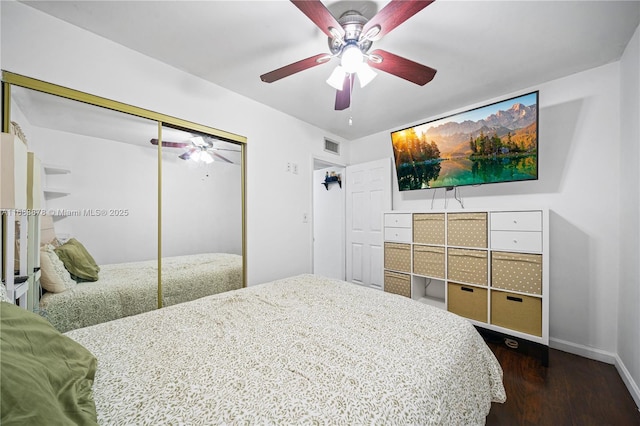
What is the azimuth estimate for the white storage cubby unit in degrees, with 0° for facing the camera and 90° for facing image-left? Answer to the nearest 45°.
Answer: approximately 45°

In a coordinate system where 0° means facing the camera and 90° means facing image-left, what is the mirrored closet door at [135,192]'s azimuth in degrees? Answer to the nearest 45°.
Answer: approximately 315°

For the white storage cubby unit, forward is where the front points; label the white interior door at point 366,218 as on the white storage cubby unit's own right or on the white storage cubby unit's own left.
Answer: on the white storage cubby unit's own right

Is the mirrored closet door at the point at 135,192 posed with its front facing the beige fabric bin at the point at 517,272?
yes

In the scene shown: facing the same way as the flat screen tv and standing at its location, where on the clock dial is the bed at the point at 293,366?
The bed is roughly at 11 o'clock from the flat screen tv.

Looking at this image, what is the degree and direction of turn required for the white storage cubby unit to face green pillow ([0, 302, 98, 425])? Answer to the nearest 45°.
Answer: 0° — it already faces it
